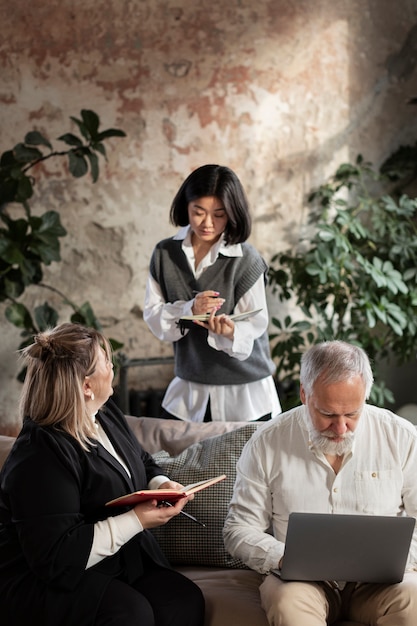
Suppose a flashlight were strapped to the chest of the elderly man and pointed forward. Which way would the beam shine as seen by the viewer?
toward the camera

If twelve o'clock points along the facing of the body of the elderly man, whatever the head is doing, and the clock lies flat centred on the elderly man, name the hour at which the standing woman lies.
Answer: The standing woman is roughly at 5 o'clock from the elderly man.

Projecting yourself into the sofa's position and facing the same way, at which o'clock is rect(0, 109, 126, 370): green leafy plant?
The green leafy plant is roughly at 5 o'clock from the sofa.

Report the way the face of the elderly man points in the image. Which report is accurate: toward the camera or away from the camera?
toward the camera

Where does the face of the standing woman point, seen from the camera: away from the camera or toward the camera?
toward the camera

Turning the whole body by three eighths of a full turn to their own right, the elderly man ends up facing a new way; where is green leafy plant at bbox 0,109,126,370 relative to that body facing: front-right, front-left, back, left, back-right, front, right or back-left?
front

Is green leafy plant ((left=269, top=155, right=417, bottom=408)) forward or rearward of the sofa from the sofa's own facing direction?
rearward

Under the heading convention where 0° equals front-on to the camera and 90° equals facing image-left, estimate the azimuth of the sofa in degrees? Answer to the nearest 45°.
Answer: approximately 0°

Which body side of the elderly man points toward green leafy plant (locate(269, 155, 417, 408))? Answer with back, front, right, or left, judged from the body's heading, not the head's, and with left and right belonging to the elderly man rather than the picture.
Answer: back
